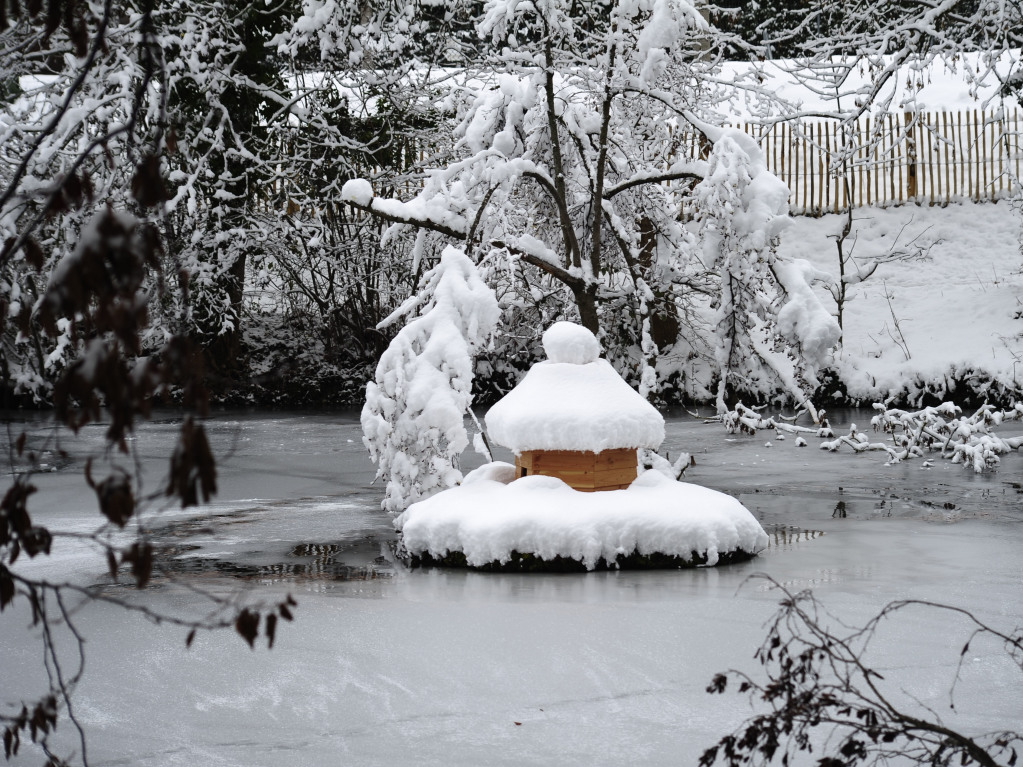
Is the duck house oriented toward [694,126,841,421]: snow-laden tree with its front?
no

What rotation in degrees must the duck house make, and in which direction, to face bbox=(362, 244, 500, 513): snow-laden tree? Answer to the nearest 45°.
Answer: approximately 45° to its right

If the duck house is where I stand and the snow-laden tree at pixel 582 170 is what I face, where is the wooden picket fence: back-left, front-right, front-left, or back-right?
front-right

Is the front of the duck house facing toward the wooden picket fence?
no

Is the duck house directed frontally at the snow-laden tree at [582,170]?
no
